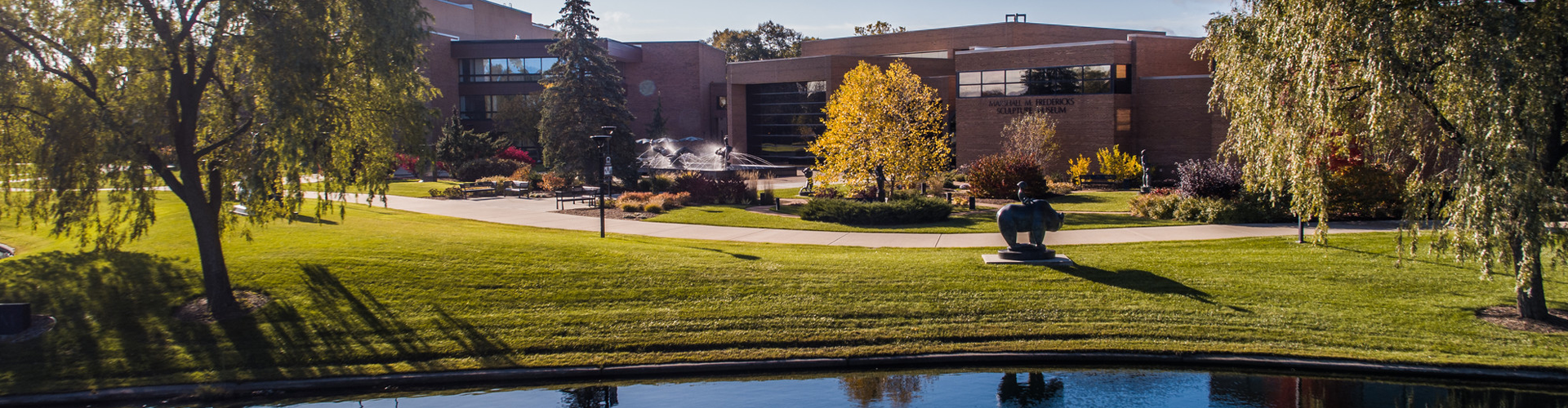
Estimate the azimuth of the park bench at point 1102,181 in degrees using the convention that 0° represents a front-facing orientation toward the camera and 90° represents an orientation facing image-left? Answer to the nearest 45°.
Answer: approximately 0°

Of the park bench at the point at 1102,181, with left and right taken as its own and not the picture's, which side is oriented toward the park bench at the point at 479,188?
right

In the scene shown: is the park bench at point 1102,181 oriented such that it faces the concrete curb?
yes

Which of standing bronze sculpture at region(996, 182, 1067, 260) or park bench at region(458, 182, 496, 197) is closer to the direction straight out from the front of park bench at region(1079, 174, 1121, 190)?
the standing bronze sculpture

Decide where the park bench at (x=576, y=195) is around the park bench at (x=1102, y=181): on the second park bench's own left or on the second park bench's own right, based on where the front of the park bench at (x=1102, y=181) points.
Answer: on the second park bench's own right

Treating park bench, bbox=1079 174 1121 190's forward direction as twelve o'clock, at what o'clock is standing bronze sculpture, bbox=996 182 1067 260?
The standing bronze sculpture is roughly at 12 o'clock from the park bench.
